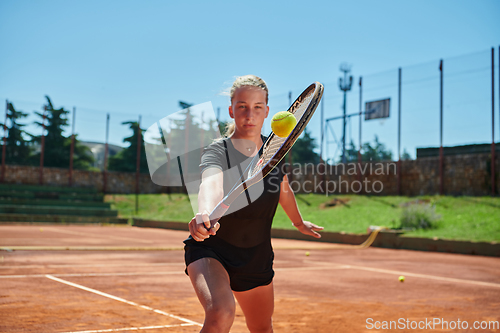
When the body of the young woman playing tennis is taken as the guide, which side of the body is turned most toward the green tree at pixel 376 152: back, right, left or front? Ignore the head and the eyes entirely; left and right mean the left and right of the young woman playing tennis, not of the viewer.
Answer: back

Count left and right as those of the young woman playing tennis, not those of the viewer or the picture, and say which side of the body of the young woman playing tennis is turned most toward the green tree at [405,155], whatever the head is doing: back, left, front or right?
back

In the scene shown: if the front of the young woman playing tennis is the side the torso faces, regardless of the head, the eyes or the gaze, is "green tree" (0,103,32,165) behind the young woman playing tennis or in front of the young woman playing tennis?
behind

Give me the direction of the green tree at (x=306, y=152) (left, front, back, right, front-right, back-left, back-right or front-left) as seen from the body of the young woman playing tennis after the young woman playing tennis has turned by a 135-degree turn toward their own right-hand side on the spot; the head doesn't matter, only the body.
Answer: front-right

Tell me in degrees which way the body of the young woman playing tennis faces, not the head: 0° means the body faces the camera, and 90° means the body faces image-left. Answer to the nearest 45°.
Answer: approximately 0°

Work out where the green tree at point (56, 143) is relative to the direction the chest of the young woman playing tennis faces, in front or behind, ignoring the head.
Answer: behind
